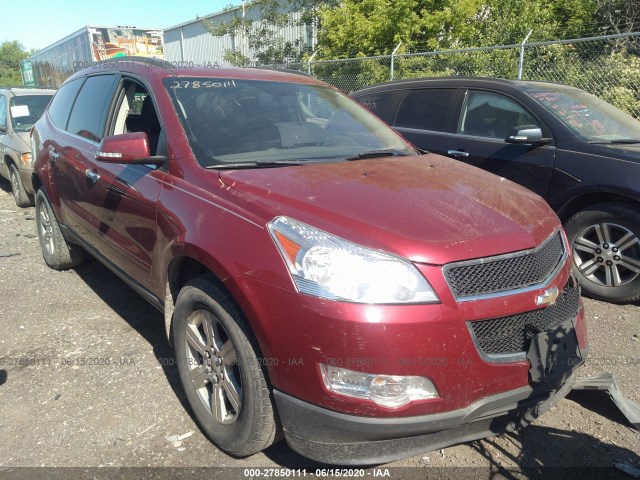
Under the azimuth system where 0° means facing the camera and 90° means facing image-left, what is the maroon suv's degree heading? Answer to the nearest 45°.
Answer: approximately 315°

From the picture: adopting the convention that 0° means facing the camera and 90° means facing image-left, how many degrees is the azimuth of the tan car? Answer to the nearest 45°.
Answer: approximately 315°

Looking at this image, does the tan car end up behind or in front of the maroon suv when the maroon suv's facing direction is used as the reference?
behind

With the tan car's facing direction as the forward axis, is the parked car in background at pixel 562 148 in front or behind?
in front

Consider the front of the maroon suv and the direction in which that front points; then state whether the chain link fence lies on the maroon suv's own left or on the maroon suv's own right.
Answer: on the maroon suv's own left
